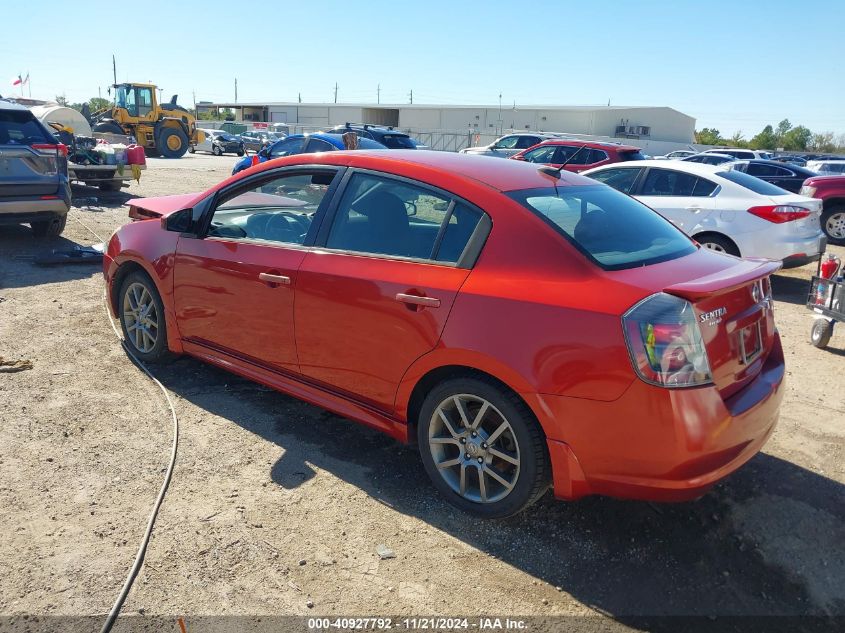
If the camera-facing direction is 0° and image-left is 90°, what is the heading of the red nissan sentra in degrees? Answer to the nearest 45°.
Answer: approximately 135°

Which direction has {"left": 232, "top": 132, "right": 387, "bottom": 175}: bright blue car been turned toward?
to the viewer's left

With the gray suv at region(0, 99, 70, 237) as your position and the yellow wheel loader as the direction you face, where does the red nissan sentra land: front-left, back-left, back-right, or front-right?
back-right

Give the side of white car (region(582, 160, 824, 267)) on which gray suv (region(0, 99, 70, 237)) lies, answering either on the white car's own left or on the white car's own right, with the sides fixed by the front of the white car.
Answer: on the white car's own left

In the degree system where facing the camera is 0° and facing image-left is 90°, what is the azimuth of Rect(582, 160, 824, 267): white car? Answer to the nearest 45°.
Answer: approximately 135°

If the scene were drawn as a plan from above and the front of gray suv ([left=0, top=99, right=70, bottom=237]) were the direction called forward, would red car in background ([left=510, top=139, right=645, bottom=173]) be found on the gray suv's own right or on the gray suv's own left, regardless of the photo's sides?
on the gray suv's own right
